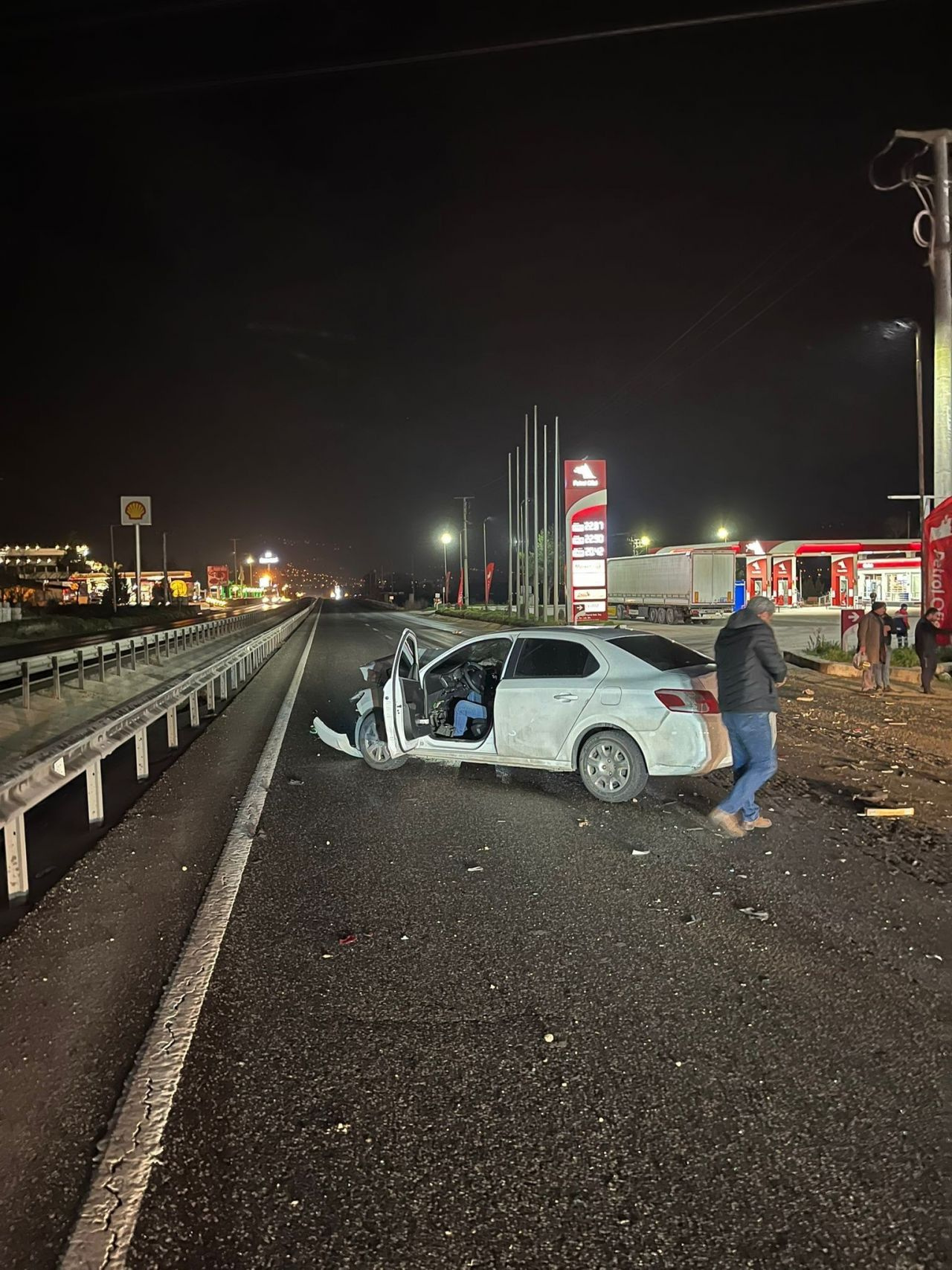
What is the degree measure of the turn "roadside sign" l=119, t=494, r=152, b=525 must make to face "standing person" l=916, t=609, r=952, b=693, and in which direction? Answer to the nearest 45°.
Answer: approximately 45° to its left

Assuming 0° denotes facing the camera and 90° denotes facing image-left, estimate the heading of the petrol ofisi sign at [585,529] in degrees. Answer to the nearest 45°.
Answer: approximately 0°

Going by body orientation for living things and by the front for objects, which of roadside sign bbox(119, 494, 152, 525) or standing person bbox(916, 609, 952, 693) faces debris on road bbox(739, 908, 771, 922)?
the roadside sign

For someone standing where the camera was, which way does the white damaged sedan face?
facing away from the viewer and to the left of the viewer

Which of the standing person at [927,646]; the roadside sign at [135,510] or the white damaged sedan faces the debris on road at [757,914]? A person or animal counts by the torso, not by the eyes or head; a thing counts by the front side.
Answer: the roadside sign

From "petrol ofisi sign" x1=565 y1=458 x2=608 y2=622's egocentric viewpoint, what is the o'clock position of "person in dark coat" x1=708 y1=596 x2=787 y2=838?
The person in dark coat is roughly at 12 o'clock from the petrol ofisi sign.

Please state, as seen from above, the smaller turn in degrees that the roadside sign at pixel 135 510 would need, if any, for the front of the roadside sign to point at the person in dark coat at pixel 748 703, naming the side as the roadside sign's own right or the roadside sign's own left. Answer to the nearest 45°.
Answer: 0° — it already faces them

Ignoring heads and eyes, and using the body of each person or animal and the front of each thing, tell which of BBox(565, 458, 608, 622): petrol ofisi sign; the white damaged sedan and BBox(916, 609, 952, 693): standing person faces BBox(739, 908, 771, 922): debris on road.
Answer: the petrol ofisi sign
